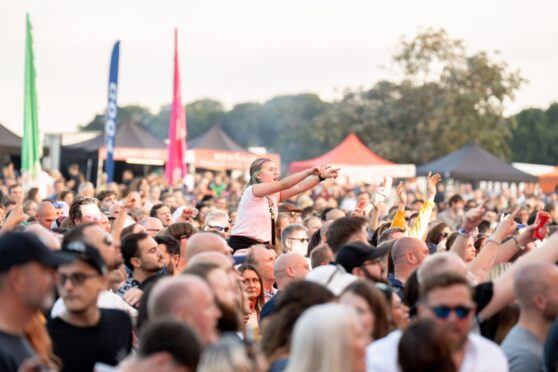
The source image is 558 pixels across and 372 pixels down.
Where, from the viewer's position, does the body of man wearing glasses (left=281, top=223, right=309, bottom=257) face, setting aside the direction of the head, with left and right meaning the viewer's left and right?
facing the viewer and to the right of the viewer

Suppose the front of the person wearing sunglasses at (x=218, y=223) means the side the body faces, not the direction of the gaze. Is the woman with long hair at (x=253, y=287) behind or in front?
in front

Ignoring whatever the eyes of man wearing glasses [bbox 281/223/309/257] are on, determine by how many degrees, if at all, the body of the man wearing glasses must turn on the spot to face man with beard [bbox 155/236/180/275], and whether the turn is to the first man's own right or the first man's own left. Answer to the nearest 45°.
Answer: approximately 90° to the first man's own right

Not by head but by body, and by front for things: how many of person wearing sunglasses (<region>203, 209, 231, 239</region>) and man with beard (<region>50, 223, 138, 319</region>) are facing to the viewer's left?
0
